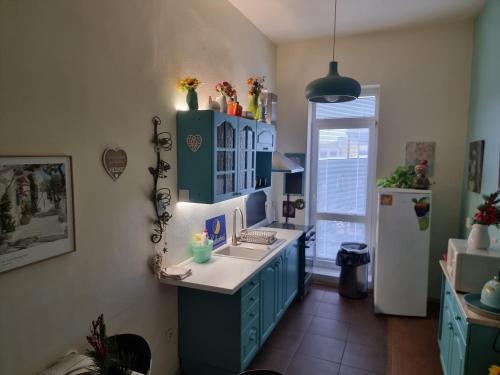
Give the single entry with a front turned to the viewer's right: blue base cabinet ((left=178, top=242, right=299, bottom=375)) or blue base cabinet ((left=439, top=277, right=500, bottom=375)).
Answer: blue base cabinet ((left=178, top=242, right=299, bottom=375))

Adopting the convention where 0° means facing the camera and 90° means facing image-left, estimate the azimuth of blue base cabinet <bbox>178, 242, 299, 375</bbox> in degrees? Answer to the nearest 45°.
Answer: approximately 270°

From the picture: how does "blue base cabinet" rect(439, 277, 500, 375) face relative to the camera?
to the viewer's left

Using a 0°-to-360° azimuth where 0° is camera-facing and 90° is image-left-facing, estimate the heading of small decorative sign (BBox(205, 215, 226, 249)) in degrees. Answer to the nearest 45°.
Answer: approximately 315°

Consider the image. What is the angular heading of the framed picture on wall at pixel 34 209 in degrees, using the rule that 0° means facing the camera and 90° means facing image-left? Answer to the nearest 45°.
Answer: approximately 315°

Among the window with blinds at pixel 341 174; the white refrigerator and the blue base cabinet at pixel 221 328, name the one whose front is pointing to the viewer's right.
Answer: the blue base cabinet

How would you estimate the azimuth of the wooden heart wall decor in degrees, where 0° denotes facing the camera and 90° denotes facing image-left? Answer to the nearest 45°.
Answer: approximately 315°

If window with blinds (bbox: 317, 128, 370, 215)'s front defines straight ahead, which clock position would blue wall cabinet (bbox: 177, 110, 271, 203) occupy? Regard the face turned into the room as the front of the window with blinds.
The blue wall cabinet is roughly at 1 o'clock from the window with blinds.
